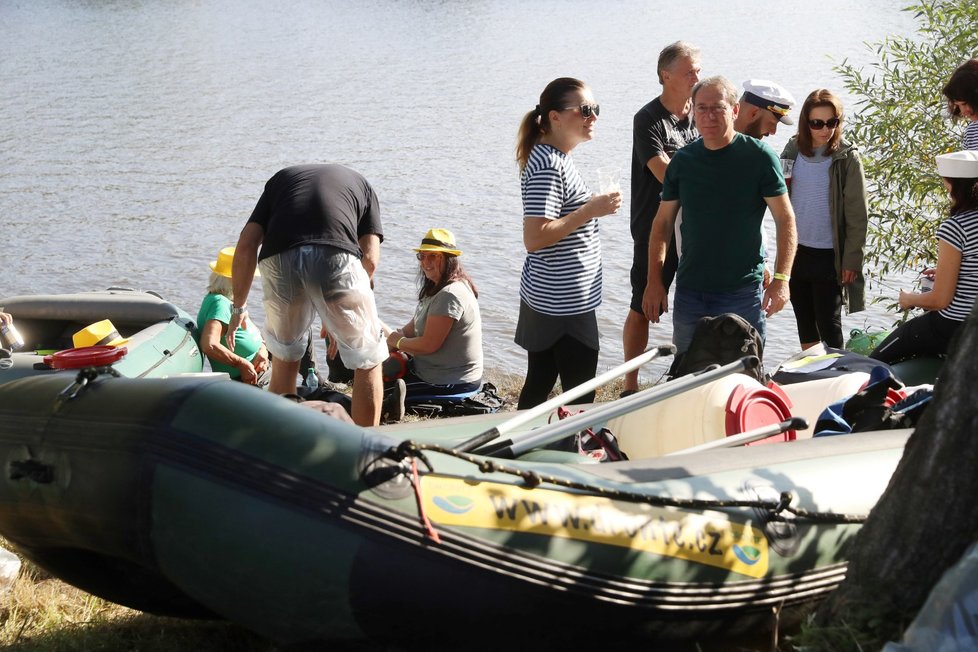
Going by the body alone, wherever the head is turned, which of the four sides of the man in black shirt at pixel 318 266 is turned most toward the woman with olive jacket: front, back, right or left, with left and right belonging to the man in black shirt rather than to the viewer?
right

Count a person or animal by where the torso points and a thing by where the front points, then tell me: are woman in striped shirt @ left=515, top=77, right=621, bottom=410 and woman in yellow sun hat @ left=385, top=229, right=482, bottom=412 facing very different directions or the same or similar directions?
very different directions

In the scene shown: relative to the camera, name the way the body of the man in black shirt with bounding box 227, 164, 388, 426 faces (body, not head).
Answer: away from the camera

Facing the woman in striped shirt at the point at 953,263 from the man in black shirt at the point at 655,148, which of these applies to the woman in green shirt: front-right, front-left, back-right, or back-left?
back-right

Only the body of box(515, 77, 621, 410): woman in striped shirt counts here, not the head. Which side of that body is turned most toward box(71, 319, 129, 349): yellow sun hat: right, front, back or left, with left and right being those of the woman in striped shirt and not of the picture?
back

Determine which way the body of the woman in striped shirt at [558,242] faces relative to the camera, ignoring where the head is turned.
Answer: to the viewer's right

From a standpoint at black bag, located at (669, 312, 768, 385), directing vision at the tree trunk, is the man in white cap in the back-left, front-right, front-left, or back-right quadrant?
back-left

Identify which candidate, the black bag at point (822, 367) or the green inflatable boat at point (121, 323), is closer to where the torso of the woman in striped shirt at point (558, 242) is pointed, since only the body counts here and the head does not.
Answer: the black bag
